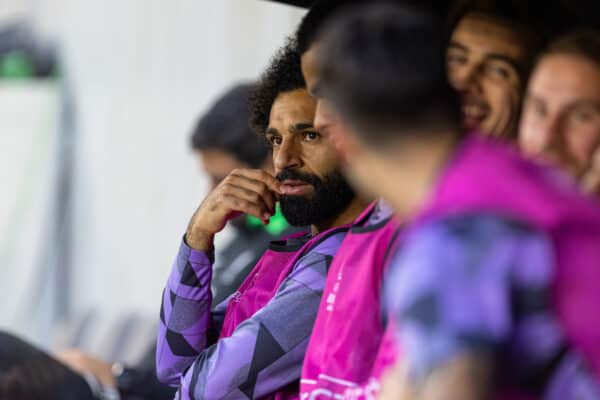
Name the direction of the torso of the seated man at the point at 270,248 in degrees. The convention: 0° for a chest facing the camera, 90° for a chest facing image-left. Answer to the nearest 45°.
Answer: approximately 45°

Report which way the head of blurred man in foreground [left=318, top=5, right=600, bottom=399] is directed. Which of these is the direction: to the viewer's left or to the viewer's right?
to the viewer's left

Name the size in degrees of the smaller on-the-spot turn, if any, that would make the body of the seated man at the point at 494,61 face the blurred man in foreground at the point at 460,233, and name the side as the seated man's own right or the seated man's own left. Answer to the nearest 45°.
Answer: approximately 45° to the seated man's own left
